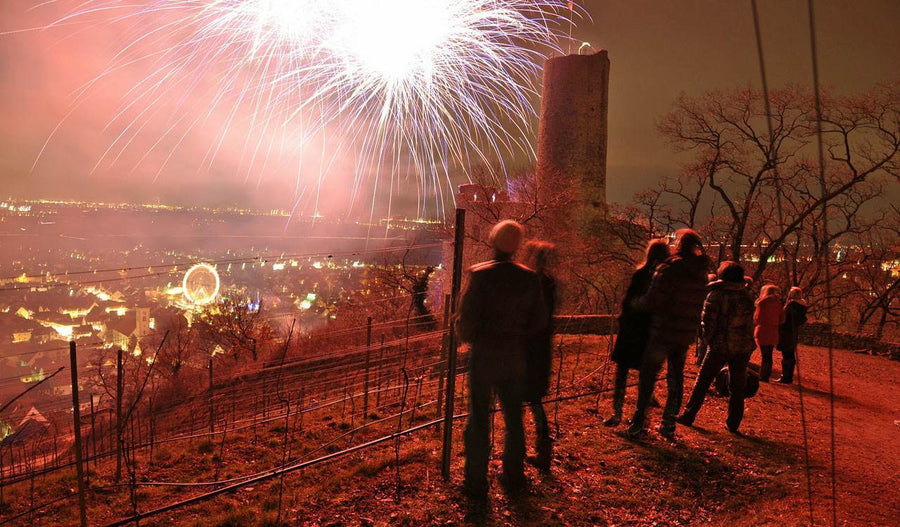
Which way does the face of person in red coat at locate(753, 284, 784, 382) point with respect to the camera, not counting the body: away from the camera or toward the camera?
away from the camera

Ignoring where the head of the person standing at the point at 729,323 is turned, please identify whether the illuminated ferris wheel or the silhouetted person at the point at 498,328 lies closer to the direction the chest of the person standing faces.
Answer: the illuminated ferris wheel

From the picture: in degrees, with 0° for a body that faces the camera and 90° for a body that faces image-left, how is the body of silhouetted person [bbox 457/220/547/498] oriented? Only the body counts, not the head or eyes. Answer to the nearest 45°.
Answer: approximately 180°

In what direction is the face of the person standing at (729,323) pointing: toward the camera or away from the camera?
away from the camera

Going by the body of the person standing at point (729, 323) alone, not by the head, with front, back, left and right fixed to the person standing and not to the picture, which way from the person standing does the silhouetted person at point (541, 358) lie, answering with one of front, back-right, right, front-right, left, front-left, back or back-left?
back-left

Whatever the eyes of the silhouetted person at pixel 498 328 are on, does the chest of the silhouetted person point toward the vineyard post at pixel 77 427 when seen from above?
no

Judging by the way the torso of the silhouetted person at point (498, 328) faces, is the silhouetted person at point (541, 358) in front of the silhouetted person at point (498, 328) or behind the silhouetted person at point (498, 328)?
in front

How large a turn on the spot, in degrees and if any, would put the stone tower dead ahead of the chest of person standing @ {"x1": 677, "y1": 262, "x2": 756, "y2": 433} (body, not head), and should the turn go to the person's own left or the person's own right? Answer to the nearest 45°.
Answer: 0° — they already face it

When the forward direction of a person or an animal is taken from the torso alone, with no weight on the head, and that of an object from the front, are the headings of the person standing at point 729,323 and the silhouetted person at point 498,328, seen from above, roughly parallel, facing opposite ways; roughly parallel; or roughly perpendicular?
roughly parallel

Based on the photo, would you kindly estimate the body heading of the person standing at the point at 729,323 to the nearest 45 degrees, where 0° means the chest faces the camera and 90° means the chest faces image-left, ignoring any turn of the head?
approximately 180°

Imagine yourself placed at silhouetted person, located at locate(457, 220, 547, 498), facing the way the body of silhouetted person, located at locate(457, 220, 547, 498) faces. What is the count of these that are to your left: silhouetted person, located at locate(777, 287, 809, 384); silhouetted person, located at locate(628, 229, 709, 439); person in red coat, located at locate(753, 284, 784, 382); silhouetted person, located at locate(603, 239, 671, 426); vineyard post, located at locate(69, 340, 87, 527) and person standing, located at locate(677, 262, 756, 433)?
1

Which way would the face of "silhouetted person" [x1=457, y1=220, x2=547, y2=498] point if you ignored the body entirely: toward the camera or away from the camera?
away from the camera

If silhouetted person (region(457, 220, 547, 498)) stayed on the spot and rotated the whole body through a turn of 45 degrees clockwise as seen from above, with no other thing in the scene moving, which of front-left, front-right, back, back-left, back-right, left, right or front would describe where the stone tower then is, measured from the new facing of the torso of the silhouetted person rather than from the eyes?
front-left
